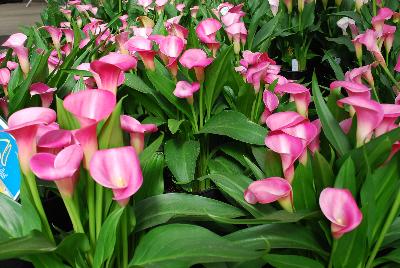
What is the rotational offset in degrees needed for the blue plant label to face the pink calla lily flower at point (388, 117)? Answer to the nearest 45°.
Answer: approximately 45° to its left

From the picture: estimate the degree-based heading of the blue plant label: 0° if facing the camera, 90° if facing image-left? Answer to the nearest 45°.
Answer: approximately 0°

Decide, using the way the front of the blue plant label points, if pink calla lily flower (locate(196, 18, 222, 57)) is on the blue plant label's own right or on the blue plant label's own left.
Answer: on the blue plant label's own left
